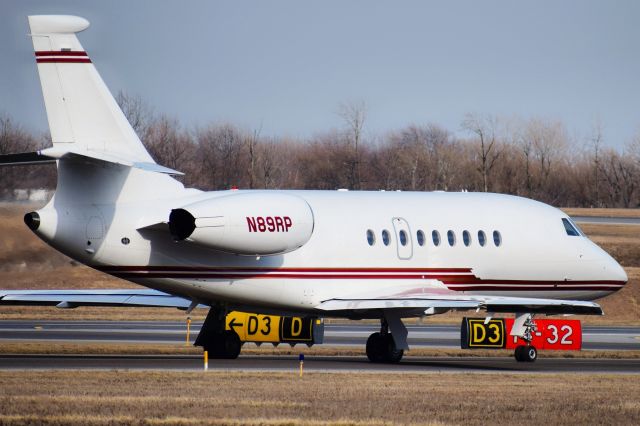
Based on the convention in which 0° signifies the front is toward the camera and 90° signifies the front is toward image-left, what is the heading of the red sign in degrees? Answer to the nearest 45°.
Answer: approximately 0°
